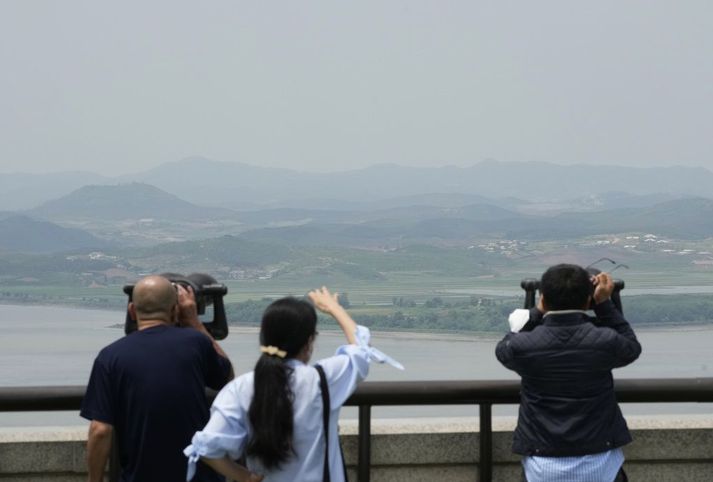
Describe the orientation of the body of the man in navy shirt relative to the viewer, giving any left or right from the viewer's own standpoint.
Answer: facing away from the viewer

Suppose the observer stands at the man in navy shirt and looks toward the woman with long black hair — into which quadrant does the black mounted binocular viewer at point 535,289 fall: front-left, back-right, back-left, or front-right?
front-left

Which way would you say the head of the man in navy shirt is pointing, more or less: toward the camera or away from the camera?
away from the camera

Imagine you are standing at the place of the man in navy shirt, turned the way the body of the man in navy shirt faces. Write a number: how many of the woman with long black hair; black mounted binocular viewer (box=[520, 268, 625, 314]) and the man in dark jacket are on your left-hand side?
0

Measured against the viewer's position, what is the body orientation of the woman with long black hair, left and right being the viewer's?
facing away from the viewer and to the right of the viewer

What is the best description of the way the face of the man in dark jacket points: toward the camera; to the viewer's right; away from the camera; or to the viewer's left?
away from the camera

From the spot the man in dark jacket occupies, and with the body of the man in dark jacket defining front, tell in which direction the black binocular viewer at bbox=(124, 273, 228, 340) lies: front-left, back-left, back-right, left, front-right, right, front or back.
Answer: left

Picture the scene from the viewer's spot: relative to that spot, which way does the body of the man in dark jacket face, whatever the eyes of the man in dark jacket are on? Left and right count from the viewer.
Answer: facing away from the viewer

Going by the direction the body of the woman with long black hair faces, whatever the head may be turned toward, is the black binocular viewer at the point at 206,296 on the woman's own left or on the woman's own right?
on the woman's own left

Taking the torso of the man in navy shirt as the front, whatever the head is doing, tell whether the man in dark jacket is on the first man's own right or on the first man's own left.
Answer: on the first man's own right

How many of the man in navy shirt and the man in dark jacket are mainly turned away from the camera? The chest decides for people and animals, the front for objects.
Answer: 2
